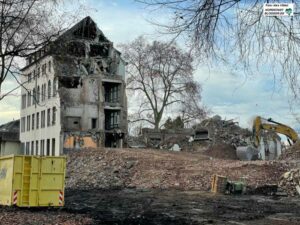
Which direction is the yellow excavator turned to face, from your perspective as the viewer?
facing to the left of the viewer

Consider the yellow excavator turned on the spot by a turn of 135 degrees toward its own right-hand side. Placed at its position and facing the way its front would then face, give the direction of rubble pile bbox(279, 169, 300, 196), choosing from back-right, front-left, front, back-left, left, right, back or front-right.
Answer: back-right

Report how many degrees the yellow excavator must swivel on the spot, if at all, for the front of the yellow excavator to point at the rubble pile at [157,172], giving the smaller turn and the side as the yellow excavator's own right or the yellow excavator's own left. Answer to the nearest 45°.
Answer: approximately 45° to the yellow excavator's own left

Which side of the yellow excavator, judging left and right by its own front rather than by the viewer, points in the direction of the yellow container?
left
